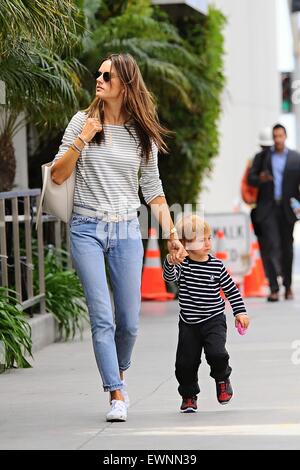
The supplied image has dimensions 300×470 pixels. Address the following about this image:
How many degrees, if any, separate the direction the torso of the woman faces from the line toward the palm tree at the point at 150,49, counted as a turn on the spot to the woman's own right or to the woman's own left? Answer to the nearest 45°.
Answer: approximately 180°

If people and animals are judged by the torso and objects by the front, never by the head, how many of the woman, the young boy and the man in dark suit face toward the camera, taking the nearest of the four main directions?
3

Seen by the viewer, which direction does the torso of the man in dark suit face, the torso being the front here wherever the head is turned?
toward the camera

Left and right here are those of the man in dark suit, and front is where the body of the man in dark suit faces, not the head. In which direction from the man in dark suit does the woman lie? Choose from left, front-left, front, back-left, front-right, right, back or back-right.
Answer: front

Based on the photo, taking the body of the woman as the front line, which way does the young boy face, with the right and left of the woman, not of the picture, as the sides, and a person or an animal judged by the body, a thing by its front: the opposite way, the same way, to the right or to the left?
the same way

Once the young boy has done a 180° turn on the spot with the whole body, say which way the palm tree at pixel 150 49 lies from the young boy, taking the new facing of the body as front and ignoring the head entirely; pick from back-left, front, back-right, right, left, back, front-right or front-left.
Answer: front

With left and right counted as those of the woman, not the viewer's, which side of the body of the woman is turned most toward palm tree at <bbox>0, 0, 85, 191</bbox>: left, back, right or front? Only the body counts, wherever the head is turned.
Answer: back

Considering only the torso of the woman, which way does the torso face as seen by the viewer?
toward the camera

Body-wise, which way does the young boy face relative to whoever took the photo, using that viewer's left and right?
facing the viewer

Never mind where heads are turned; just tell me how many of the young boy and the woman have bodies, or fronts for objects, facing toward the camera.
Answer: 2
